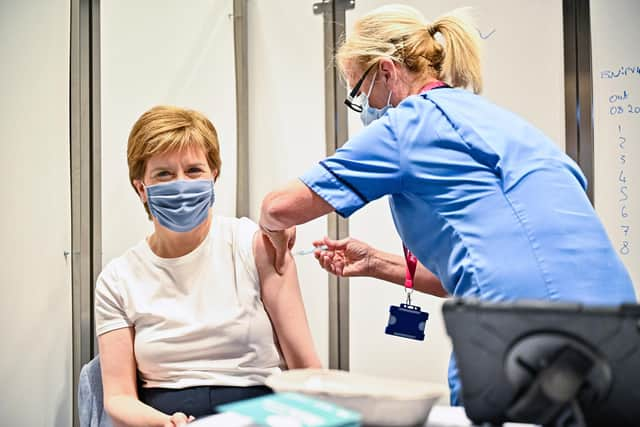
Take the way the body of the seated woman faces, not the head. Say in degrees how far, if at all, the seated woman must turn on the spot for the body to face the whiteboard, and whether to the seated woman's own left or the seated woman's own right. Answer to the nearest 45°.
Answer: approximately 90° to the seated woman's own left

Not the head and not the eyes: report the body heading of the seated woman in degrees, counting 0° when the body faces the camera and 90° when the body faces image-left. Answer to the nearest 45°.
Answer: approximately 0°

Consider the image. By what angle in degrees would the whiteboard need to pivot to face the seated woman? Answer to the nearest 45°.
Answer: approximately 45° to its right

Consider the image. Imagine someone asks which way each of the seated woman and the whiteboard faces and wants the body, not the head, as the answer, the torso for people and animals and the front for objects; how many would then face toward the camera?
2

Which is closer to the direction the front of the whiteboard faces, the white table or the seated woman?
the white table

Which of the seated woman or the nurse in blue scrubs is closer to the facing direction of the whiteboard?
the nurse in blue scrubs

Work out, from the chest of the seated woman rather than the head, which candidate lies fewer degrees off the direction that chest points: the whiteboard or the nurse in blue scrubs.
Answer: the nurse in blue scrubs

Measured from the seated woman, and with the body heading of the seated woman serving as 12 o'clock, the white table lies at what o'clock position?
The white table is roughly at 11 o'clock from the seated woman.

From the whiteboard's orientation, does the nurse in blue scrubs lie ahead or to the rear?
ahead
